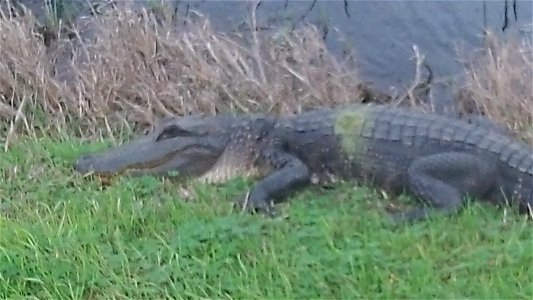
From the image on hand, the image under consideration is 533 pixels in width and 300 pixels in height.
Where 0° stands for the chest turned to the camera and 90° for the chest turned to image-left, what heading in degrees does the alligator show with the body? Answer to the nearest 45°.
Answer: approximately 90°
